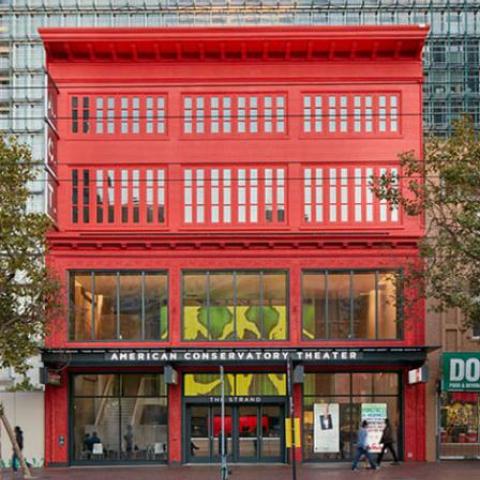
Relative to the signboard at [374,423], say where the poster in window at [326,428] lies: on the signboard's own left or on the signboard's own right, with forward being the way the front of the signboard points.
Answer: on the signboard's own right

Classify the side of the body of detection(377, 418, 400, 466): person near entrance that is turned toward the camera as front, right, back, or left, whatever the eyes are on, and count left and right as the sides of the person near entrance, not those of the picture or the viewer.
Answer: left

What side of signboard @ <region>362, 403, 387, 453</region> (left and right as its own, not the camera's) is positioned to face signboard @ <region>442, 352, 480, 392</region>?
left

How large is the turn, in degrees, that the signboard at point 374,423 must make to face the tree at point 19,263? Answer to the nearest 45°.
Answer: approximately 45° to its right

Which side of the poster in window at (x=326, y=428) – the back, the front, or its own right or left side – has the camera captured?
front

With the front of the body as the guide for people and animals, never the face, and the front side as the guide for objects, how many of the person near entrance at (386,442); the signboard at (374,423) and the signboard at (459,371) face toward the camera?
2

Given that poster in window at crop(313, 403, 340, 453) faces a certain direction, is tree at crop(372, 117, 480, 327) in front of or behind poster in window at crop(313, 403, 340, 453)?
in front

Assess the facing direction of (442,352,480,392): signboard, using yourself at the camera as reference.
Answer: facing the viewer
